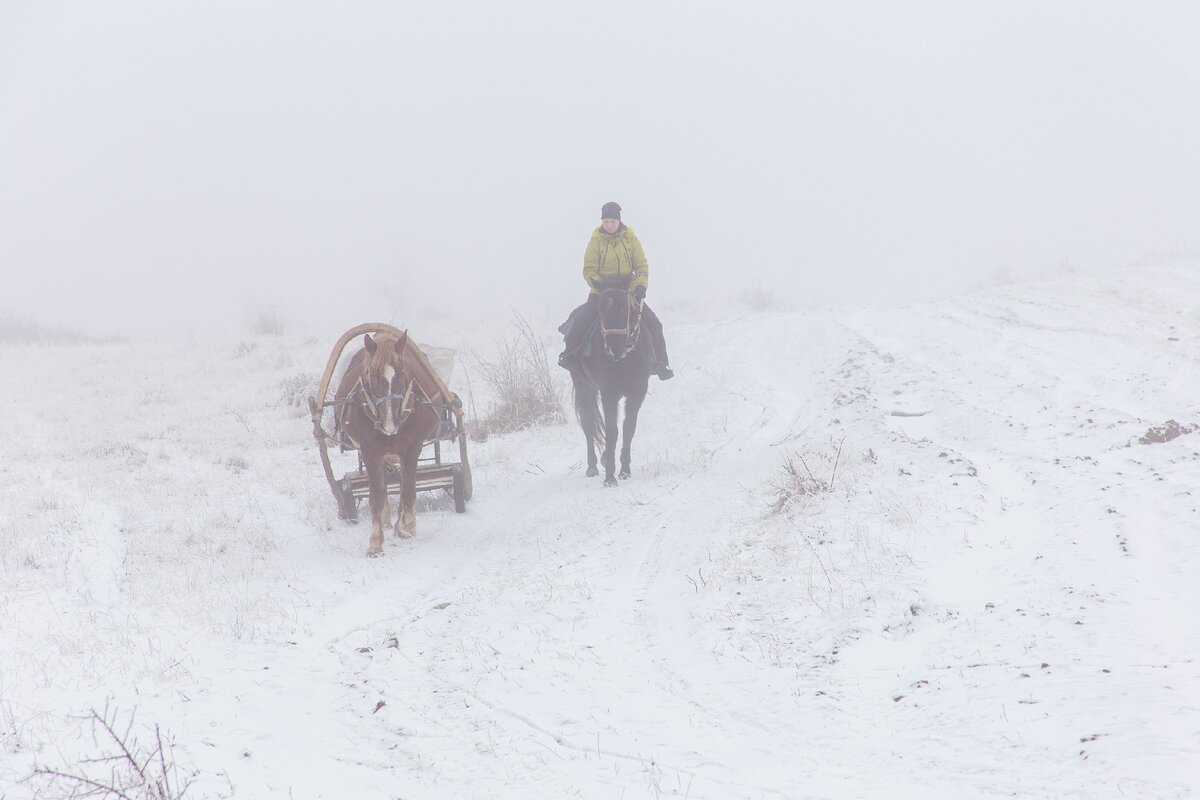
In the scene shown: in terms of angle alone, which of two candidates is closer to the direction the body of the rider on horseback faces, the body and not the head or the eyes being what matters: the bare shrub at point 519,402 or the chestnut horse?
the chestnut horse

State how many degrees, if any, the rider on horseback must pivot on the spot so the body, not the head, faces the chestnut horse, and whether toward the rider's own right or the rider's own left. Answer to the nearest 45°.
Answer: approximately 45° to the rider's own right

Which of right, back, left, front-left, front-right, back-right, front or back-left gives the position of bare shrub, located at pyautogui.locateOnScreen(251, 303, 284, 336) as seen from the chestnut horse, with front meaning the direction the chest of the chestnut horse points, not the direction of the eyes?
back

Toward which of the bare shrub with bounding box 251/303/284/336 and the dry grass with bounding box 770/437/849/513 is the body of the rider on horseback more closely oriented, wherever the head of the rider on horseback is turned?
the dry grass

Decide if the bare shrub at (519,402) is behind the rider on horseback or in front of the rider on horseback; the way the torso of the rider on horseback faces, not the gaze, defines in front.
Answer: behind

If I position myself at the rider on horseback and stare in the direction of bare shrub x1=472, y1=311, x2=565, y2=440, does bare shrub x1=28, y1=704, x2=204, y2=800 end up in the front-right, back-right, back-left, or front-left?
back-left

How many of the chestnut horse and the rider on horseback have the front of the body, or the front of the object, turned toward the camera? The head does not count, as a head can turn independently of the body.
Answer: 2
